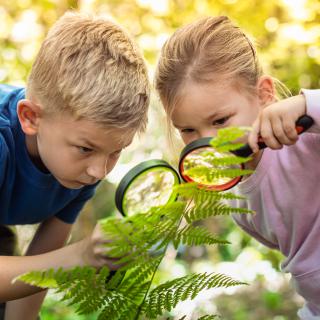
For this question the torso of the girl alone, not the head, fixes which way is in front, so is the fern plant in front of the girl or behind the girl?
in front

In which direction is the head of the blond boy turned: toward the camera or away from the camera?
toward the camera

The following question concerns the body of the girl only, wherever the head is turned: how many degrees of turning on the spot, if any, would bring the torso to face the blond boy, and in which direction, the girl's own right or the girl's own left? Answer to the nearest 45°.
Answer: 0° — they already face them

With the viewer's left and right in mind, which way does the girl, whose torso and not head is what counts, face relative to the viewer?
facing the viewer and to the left of the viewer

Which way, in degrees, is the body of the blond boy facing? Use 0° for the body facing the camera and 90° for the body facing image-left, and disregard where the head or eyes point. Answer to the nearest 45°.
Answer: approximately 315°

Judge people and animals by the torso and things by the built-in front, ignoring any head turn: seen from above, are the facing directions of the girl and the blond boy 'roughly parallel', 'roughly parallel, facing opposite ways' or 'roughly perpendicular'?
roughly perpendicular

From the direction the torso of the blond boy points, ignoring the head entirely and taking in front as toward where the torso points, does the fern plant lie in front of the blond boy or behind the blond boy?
in front

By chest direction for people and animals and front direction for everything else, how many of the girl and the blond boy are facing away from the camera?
0

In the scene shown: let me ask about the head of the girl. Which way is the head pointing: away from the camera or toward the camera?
toward the camera

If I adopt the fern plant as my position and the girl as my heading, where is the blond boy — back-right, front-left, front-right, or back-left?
front-left
